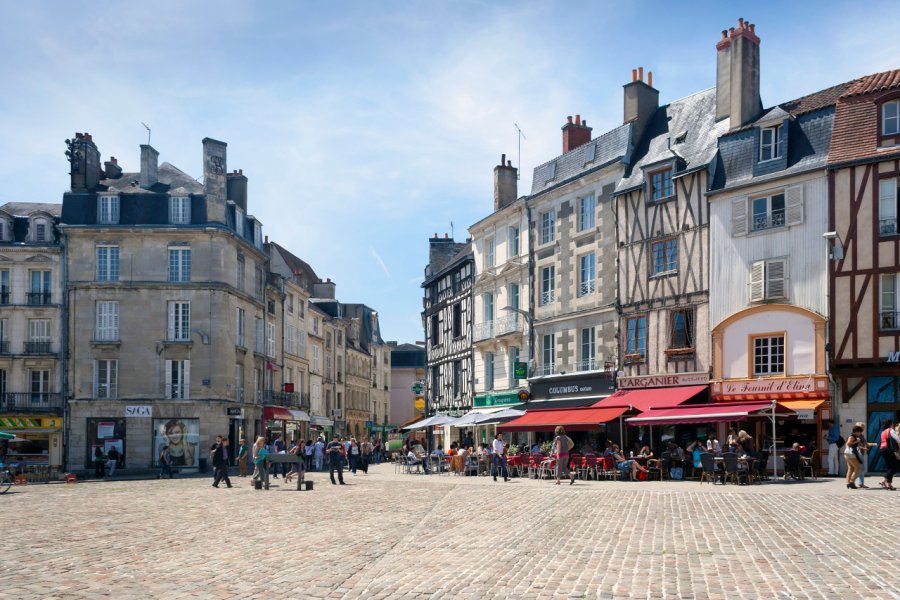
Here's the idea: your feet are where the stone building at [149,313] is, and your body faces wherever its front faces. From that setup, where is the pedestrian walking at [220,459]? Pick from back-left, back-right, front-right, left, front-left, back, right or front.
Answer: front

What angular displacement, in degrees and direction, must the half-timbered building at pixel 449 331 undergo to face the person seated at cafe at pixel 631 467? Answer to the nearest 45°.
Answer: approximately 45° to its left

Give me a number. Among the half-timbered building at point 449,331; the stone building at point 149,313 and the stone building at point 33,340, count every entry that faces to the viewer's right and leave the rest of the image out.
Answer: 0

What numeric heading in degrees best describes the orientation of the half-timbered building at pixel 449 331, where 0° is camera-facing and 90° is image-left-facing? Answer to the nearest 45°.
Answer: approximately 45°

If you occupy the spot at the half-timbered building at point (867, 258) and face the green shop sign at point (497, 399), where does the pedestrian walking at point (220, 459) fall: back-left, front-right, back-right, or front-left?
front-left

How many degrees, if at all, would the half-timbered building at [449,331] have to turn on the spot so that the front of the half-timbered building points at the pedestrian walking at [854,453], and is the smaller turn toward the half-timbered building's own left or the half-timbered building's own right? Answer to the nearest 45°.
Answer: approximately 45° to the half-timbered building's own left

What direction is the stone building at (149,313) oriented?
toward the camera

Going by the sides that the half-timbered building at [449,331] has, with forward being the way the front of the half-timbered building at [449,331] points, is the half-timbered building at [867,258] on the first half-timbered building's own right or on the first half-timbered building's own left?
on the first half-timbered building's own left

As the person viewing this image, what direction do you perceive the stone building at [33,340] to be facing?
facing the viewer
